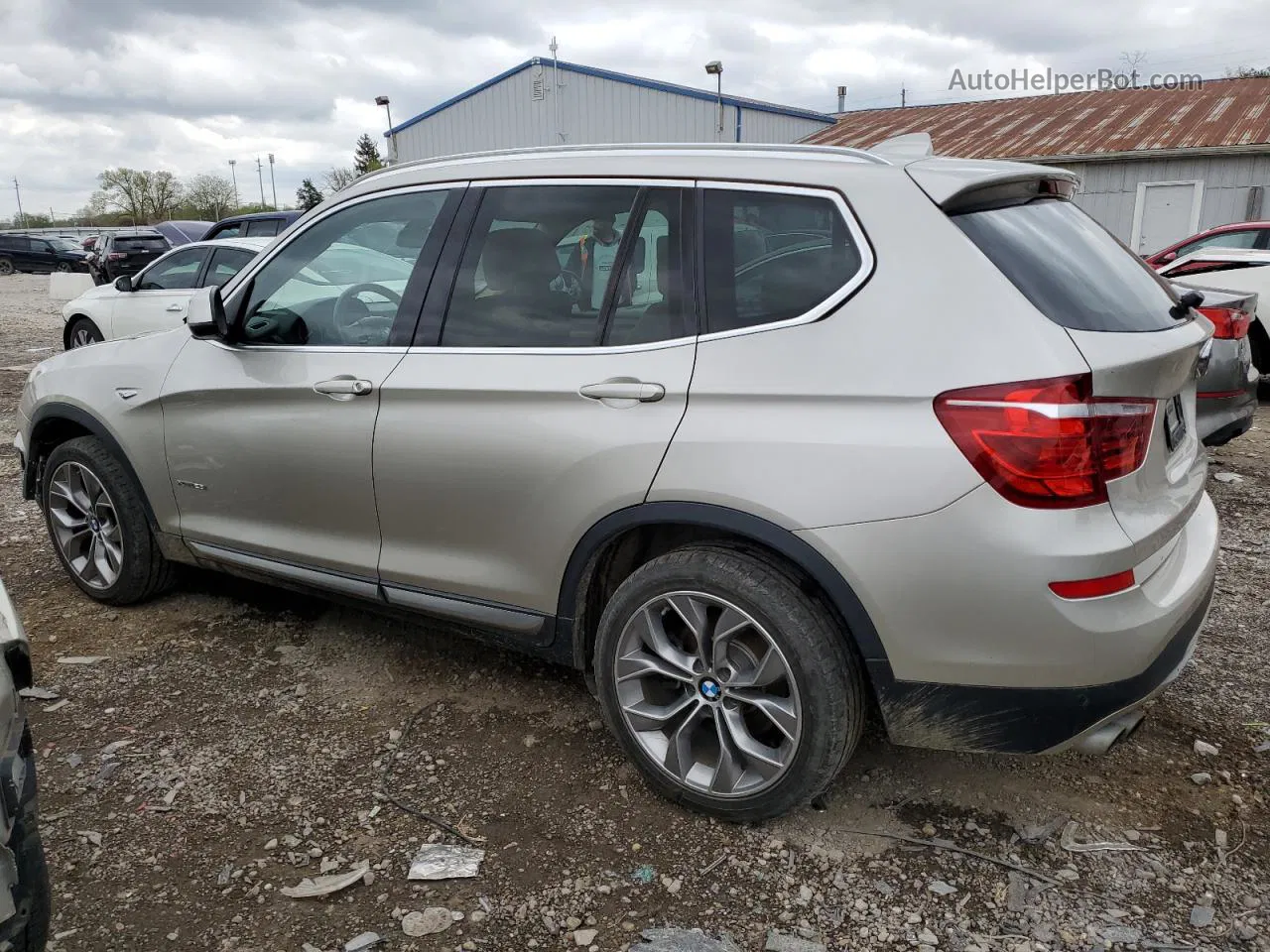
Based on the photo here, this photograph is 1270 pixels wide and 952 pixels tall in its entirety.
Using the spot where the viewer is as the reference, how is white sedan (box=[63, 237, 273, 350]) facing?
facing to the left of the viewer

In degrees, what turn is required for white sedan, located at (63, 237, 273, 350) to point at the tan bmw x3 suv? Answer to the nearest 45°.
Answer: approximately 90° to its left

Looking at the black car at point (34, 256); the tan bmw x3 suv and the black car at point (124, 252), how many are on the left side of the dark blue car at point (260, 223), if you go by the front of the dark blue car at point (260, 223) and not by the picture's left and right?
1

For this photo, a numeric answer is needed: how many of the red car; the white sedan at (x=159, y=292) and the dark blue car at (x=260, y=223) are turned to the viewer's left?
3

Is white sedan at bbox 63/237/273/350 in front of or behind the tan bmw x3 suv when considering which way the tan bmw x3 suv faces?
in front

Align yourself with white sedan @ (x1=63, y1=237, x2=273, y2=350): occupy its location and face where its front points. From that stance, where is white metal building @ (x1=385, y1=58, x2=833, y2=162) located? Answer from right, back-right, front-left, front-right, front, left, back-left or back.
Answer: back-right

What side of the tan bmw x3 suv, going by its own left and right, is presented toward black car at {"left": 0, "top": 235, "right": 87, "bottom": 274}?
front

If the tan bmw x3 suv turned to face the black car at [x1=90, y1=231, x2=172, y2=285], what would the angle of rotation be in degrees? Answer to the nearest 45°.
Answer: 0° — it already faces it

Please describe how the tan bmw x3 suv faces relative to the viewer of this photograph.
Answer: facing away from the viewer and to the left of the viewer

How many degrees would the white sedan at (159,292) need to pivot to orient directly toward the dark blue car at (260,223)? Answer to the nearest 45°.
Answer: approximately 135° to its right

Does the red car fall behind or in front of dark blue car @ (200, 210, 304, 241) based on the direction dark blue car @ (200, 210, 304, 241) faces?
behind

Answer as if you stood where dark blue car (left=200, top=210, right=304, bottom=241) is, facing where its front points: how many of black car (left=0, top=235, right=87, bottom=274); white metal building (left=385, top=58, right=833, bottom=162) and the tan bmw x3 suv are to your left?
1

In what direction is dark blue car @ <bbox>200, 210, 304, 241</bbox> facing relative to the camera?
to the viewer's left

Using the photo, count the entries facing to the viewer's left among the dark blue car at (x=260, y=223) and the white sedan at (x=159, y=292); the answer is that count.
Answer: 2

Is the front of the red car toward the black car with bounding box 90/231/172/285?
yes
